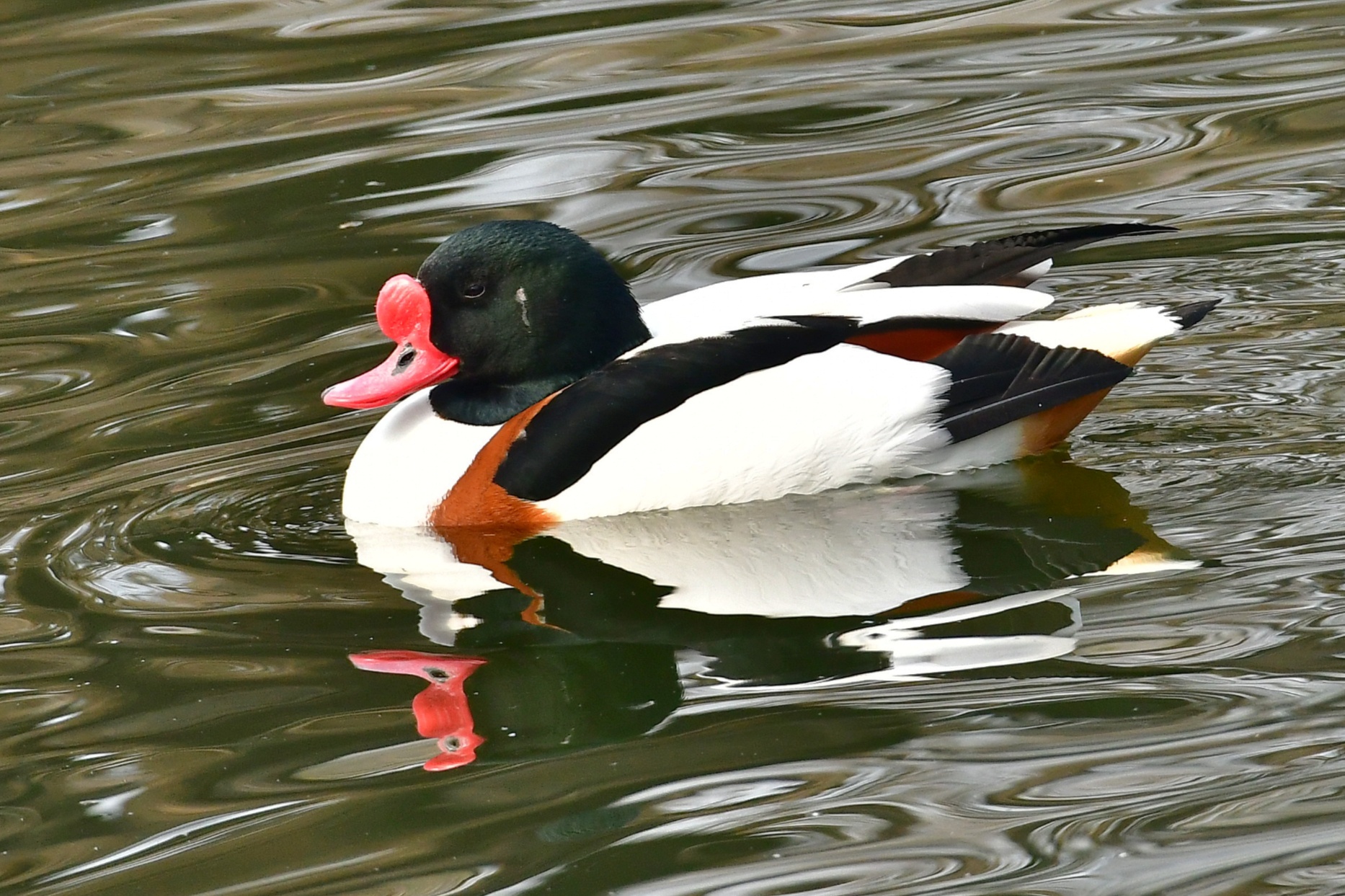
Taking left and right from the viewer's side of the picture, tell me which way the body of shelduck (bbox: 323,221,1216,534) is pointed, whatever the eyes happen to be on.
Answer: facing to the left of the viewer
